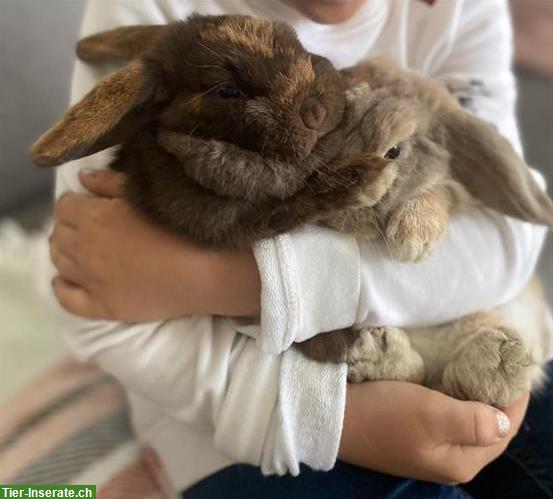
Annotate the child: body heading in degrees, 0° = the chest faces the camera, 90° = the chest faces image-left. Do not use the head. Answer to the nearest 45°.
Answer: approximately 0°
